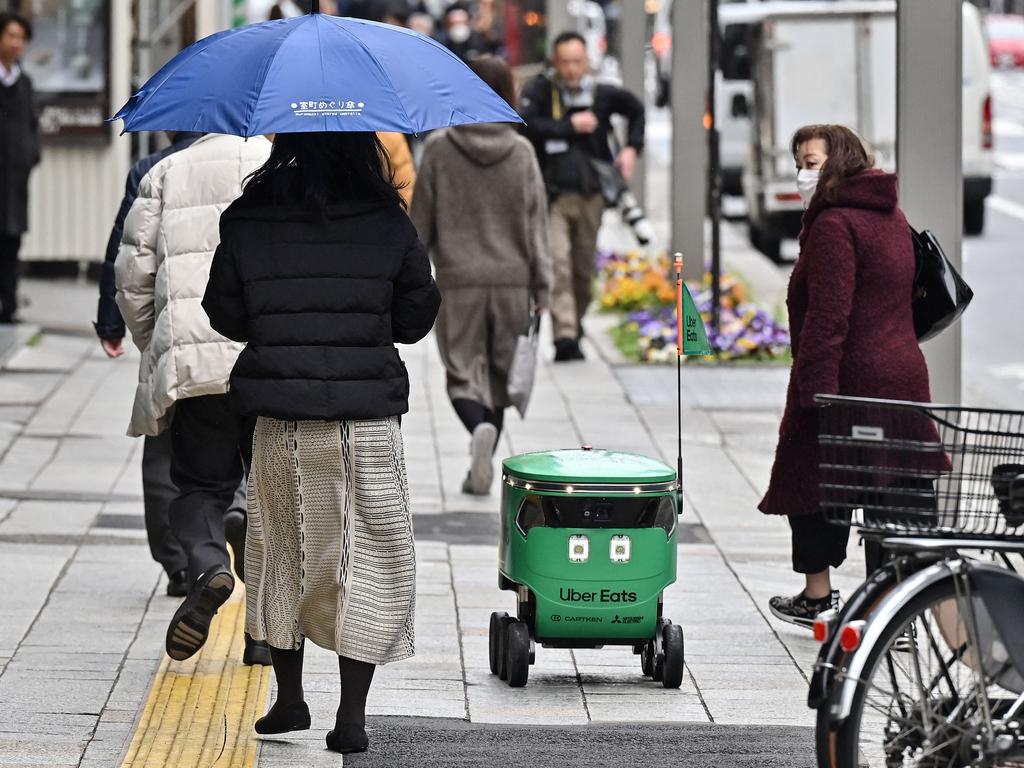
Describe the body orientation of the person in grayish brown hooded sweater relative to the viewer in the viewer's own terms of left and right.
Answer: facing away from the viewer

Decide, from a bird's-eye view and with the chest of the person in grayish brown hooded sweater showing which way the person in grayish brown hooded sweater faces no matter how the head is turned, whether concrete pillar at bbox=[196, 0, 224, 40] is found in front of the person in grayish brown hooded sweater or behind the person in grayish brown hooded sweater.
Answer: in front

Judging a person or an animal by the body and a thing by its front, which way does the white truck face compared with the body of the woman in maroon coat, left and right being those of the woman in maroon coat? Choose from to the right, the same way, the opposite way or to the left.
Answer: to the right

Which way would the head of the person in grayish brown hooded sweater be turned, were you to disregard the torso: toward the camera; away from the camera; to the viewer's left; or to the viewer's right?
away from the camera

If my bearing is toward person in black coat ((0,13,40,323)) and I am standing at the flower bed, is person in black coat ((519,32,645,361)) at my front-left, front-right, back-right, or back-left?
front-left

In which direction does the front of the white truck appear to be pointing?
away from the camera

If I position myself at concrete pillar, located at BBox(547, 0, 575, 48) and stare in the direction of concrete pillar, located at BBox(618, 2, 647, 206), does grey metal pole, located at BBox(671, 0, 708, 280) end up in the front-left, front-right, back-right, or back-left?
front-right

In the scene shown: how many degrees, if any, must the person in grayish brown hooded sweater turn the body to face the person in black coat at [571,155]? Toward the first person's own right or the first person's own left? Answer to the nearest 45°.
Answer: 0° — they already face them

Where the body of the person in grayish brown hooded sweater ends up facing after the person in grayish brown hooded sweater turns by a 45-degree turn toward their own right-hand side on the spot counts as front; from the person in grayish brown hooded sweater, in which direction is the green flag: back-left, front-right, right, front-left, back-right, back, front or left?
back-right

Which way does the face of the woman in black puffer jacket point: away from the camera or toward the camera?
away from the camera

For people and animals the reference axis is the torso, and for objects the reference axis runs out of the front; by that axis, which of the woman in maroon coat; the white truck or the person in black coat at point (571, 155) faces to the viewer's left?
the woman in maroon coat

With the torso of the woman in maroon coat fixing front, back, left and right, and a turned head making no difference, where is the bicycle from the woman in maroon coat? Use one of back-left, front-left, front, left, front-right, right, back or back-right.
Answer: left

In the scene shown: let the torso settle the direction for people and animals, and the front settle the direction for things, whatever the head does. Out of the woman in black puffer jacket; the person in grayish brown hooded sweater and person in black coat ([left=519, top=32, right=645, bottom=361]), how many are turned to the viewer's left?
0

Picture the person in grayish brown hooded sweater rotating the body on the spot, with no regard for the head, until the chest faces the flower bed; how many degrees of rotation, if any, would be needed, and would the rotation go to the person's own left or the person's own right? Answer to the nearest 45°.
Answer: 0° — they already face it

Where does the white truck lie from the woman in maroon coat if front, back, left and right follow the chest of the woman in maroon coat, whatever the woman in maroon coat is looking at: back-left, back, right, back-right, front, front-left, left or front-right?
right

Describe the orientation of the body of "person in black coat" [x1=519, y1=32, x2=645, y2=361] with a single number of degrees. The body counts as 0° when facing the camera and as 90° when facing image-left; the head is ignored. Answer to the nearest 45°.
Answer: approximately 0°

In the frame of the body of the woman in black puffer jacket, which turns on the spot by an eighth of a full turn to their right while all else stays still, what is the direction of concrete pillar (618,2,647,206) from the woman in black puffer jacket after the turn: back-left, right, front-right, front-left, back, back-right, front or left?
front-left

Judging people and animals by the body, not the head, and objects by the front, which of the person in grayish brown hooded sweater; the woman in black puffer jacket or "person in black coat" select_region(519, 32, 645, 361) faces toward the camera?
the person in black coat

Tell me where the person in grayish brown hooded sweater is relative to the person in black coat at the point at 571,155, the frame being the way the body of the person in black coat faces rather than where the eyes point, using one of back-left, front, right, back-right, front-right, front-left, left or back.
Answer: front

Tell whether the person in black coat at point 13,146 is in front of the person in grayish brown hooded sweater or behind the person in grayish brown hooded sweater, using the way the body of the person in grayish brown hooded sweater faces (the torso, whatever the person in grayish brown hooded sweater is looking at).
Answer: in front

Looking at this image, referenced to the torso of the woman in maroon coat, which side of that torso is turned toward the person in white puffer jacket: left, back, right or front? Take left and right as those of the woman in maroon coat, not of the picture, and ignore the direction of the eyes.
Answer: front
